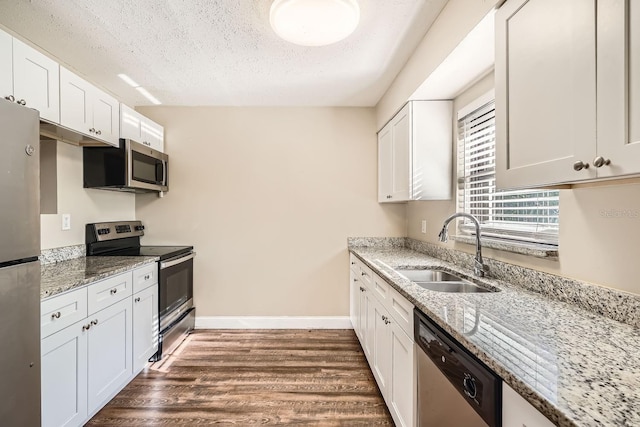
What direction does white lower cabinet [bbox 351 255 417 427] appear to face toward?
to the viewer's left

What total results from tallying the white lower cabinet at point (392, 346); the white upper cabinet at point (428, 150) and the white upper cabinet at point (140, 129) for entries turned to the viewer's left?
2

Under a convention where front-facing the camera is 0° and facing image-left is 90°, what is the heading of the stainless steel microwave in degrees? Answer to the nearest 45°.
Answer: approximately 315°

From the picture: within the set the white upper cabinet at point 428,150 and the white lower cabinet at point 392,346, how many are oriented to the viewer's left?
2

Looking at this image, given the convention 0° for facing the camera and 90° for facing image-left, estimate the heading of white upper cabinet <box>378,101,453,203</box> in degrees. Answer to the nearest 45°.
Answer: approximately 90°

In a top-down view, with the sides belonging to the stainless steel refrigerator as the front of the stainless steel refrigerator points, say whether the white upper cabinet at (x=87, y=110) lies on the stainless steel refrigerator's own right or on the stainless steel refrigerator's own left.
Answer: on the stainless steel refrigerator's own left

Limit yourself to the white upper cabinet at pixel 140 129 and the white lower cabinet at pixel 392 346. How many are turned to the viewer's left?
1

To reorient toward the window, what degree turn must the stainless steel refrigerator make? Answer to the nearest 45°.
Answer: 0° — it already faces it

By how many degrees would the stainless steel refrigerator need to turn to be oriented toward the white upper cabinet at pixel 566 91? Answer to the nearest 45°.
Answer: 0° — it already faces it

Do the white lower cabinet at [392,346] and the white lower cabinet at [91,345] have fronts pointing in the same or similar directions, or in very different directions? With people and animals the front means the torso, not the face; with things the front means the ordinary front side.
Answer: very different directions

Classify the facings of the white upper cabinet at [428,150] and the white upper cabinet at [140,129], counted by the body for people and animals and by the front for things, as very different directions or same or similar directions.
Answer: very different directions

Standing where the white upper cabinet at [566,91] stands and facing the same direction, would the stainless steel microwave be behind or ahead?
ahead
